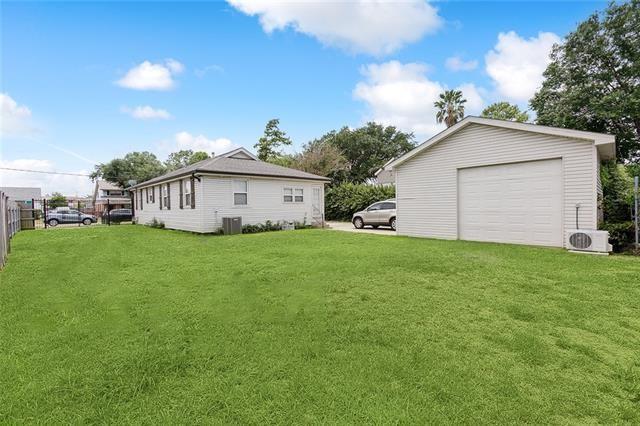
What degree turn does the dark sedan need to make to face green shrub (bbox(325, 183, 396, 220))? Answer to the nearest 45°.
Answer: approximately 135° to its left

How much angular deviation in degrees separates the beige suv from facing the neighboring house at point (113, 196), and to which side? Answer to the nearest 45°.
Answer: approximately 45° to its right

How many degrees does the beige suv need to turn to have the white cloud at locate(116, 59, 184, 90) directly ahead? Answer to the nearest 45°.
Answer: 0° — it already faces it

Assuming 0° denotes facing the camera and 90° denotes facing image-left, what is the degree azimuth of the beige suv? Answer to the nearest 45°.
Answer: approximately 90°

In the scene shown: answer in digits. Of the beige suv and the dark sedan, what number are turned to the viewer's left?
2

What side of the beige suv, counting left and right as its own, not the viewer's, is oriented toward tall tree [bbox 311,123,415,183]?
right

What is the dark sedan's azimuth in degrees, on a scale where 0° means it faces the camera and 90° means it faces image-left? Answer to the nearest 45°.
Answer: approximately 90°
